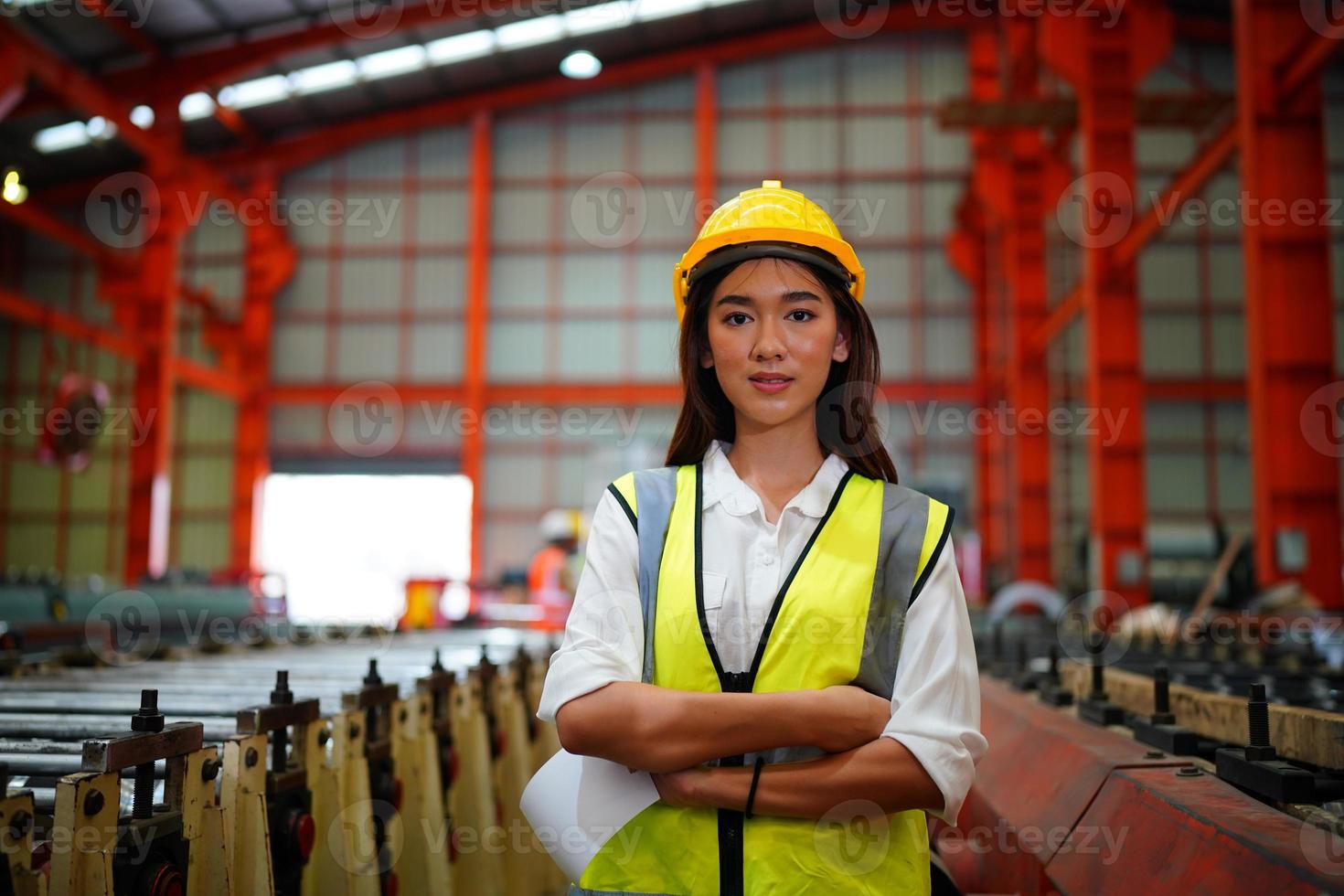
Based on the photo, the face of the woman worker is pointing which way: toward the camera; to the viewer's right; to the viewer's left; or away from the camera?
toward the camera

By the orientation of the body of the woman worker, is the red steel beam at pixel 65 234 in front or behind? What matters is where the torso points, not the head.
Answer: behind

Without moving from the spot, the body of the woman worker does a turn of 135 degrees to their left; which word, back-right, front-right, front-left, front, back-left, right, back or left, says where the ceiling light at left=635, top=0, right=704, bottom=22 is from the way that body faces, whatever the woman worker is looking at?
front-left

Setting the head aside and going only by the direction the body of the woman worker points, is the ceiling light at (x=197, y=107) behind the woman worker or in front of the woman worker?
behind

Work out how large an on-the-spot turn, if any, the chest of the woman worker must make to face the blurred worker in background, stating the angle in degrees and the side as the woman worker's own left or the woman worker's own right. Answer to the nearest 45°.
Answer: approximately 180°

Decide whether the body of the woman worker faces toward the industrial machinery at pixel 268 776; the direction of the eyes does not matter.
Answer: no

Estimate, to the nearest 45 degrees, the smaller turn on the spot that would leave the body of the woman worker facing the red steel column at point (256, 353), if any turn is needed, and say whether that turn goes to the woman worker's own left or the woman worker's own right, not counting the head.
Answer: approximately 135° to the woman worker's own right

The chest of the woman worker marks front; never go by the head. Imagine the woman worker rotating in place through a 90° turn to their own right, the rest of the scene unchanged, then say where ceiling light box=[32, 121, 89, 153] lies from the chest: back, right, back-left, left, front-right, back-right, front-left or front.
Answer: front-right

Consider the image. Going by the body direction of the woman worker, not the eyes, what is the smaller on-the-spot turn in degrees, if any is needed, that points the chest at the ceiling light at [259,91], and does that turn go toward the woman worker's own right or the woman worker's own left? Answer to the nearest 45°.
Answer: approximately 135° to the woman worker's own right

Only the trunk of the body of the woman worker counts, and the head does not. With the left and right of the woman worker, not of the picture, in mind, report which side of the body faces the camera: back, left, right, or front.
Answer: front

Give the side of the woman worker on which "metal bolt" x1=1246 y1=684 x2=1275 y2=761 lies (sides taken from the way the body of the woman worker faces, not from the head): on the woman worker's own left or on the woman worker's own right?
on the woman worker's own left

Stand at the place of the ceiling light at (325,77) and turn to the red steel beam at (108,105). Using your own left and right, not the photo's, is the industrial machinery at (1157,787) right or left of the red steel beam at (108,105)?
left

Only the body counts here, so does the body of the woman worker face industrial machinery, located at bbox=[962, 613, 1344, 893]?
no

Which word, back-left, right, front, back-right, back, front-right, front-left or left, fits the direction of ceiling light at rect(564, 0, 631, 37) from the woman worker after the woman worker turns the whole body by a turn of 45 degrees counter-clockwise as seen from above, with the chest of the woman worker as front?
back-left

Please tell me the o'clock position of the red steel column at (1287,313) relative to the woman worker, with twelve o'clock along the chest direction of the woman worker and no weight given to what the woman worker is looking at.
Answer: The red steel column is roughly at 7 o'clock from the woman worker.

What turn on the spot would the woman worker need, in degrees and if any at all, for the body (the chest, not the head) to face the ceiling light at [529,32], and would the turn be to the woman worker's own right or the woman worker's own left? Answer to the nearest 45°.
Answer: approximately 180°

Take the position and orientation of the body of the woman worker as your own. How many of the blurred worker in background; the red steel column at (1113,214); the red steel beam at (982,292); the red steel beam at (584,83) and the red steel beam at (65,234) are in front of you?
0

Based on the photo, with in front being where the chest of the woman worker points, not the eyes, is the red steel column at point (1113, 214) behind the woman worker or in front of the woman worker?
behind

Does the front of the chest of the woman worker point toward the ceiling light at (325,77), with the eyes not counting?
no

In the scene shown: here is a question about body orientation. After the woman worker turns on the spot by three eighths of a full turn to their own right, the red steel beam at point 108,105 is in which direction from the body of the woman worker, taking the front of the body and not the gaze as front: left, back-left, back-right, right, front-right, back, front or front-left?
front

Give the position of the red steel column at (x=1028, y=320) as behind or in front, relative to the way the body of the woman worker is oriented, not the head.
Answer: behind
